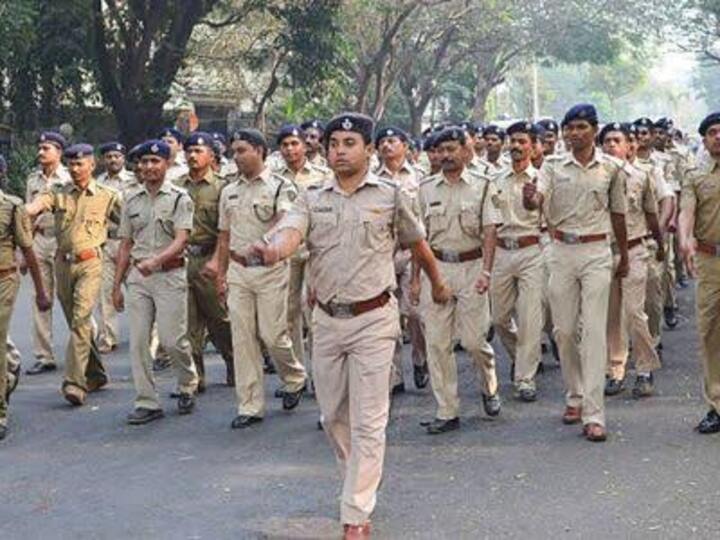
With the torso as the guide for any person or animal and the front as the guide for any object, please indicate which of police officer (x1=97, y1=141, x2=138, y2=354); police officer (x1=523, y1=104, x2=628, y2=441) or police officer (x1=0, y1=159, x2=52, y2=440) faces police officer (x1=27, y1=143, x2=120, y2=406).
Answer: police officer (x1=97, y1=141, x2=138, y2=354)

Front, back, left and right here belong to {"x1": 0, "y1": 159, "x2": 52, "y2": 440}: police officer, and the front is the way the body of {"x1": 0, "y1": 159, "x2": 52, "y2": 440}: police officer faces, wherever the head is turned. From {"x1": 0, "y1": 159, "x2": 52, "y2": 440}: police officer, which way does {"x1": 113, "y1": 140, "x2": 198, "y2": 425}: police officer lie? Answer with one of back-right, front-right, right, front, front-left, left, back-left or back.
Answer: back-left

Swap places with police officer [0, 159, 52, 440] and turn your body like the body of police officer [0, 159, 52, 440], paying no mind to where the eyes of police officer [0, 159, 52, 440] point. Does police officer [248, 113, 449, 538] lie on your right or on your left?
on your left

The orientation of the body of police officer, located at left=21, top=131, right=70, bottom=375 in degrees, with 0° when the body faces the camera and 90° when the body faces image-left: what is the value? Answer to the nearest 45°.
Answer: approximately 45°
